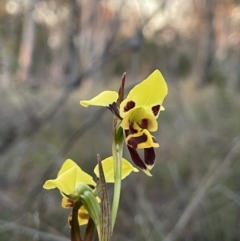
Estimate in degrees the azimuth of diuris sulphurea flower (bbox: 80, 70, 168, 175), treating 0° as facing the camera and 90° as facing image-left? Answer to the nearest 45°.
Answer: approximately 315°
